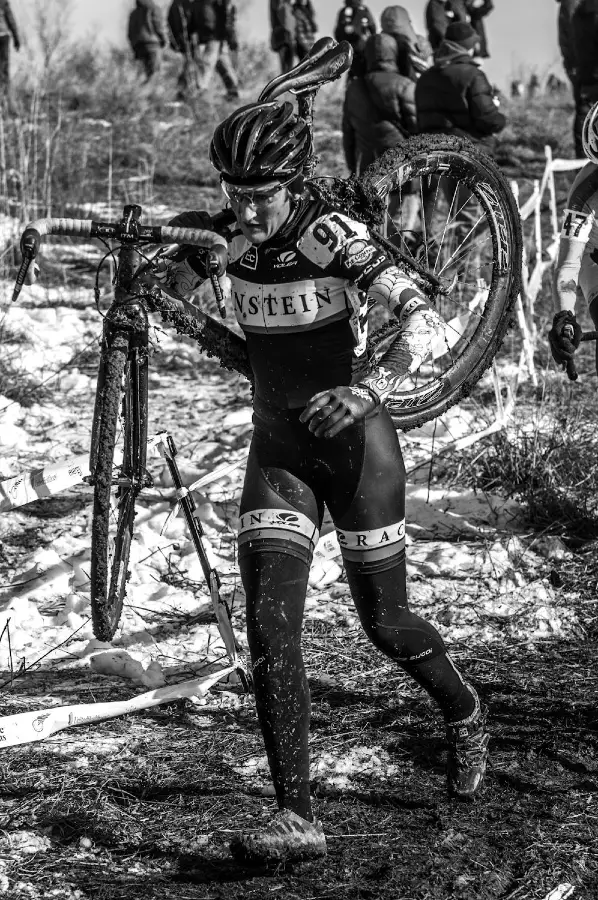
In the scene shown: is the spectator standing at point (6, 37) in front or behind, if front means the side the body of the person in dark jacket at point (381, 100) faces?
in front

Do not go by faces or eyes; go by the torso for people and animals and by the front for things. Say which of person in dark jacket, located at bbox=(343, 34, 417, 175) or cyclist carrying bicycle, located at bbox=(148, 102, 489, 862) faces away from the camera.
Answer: the person in dark jacket

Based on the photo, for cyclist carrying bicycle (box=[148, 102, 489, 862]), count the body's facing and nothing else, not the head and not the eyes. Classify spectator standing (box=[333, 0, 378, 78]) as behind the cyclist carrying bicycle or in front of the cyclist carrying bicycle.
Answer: behind

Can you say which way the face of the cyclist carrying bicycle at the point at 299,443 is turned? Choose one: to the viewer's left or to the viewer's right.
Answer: to the viewer's left

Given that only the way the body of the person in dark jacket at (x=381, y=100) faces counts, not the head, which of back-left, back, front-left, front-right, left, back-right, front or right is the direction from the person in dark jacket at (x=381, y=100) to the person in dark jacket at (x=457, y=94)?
back-right

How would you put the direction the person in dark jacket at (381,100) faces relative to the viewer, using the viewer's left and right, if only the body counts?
facing away from the viewer

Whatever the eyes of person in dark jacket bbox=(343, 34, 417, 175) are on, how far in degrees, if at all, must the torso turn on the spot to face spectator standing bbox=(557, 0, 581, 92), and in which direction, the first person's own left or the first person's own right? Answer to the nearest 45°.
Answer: approximately 45° to the first person's own right

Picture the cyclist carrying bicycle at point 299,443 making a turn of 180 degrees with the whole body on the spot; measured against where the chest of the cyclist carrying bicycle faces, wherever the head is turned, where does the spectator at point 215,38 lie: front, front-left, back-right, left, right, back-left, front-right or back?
front-left

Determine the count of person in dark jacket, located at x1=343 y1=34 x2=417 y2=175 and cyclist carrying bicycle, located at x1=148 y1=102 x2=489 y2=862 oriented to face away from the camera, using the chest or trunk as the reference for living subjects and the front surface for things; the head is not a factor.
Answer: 1

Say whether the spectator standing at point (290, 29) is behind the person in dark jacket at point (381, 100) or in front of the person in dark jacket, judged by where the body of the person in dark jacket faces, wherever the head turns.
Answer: in front

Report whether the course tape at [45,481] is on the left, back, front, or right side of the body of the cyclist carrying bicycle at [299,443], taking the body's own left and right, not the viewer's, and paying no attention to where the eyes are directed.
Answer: right

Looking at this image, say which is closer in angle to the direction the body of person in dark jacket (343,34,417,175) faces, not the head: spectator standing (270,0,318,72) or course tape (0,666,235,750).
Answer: the spectator standing

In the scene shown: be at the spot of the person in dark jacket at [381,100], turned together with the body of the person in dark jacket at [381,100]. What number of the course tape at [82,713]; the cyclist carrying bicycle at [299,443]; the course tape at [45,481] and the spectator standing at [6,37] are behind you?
3

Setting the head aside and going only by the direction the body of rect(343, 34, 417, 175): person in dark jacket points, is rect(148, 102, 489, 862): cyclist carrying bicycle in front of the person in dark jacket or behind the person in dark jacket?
behind

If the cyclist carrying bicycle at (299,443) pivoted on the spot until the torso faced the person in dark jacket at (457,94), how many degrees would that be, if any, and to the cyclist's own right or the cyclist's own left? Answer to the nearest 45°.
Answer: approximately 135° to the cyclist's own right

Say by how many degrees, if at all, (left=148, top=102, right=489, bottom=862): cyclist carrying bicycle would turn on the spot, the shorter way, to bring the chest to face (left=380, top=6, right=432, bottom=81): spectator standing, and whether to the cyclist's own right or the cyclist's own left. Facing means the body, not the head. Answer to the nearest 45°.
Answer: approximately 135° to the cyclist's own right

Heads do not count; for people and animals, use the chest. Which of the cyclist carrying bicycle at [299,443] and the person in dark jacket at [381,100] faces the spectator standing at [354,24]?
the person in dark jacket

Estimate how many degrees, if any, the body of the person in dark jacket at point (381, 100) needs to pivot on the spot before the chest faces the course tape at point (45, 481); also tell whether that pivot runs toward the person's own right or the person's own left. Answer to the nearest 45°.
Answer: approximately 180°
